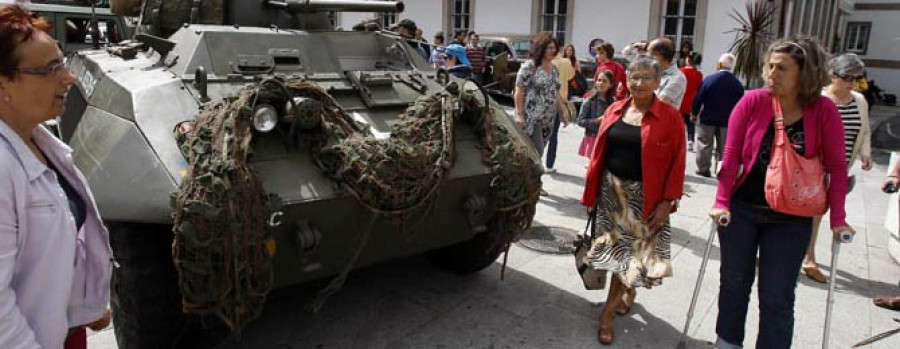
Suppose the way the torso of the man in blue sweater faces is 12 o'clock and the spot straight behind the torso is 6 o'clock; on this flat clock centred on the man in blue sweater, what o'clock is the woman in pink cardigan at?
The woman in pink cardigan is roughly at 6 o'clock from the man in blue sweater.

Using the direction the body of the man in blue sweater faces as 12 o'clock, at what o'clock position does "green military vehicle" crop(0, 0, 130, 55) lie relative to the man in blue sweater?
The green military vehicle is roughly at 9 o'clock from the man in blue sweater.

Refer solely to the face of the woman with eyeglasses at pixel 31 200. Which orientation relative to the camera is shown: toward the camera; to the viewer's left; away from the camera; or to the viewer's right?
to the viewer's right

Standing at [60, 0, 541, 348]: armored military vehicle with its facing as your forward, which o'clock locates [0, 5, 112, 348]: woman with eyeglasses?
The woman with eyeglasses is roughly at 2 o'clock from the armored military vehicle.

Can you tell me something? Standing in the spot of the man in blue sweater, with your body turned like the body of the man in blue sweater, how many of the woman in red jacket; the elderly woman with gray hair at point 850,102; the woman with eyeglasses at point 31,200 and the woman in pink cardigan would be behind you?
4

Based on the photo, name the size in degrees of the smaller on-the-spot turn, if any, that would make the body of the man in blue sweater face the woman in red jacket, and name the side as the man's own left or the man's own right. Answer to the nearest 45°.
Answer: approximately 180°

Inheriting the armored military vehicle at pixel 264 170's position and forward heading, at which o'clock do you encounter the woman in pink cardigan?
The woman in pink cardigan is roughly at 11 o'clock from the armored military vehicle.

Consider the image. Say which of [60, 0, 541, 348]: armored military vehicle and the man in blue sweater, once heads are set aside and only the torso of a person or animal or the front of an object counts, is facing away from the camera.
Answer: the man in blue sweater

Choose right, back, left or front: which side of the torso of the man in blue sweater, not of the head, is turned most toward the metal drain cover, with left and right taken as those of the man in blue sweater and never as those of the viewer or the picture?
back

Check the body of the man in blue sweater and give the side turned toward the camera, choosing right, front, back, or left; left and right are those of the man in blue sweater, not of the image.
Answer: back

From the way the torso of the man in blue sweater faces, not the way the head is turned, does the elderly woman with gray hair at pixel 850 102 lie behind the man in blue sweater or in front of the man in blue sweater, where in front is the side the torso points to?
behind

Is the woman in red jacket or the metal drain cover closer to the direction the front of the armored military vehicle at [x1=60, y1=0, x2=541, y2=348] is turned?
the woman in red jacket
